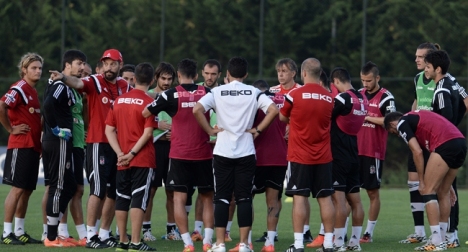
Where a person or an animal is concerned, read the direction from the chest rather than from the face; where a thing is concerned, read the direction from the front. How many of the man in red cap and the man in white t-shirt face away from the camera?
1

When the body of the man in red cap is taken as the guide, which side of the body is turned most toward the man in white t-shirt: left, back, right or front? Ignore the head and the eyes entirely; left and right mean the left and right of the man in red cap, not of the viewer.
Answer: front

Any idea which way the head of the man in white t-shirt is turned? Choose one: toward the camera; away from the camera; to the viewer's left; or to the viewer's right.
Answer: away from the camera

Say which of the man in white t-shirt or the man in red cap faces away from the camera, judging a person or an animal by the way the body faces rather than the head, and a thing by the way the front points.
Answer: the man in white t-shirt

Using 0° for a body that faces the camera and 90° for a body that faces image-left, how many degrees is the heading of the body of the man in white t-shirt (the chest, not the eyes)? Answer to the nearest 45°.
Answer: approximately 180°

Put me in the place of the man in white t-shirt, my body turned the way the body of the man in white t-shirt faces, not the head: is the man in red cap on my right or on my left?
on my left

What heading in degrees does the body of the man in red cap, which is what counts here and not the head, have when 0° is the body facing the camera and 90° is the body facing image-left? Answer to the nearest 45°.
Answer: approximately 315°
